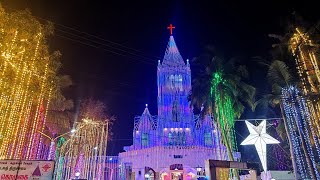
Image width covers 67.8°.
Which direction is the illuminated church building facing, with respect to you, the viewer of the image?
facing the viewer

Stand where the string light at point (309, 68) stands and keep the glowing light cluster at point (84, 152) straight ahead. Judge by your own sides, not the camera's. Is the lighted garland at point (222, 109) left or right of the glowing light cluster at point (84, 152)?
right

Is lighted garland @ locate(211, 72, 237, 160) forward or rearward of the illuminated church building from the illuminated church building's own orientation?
forward

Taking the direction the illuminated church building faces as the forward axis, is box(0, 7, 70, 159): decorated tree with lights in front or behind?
in front

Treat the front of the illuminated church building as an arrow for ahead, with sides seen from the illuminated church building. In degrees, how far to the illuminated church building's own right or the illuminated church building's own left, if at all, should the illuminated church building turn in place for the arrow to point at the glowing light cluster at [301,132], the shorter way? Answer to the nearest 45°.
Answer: approximately 45° to the illuminated church building's own left

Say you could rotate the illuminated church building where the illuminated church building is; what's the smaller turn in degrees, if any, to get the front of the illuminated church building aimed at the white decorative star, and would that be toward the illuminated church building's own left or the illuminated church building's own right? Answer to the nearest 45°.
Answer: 0° — it already faces it
